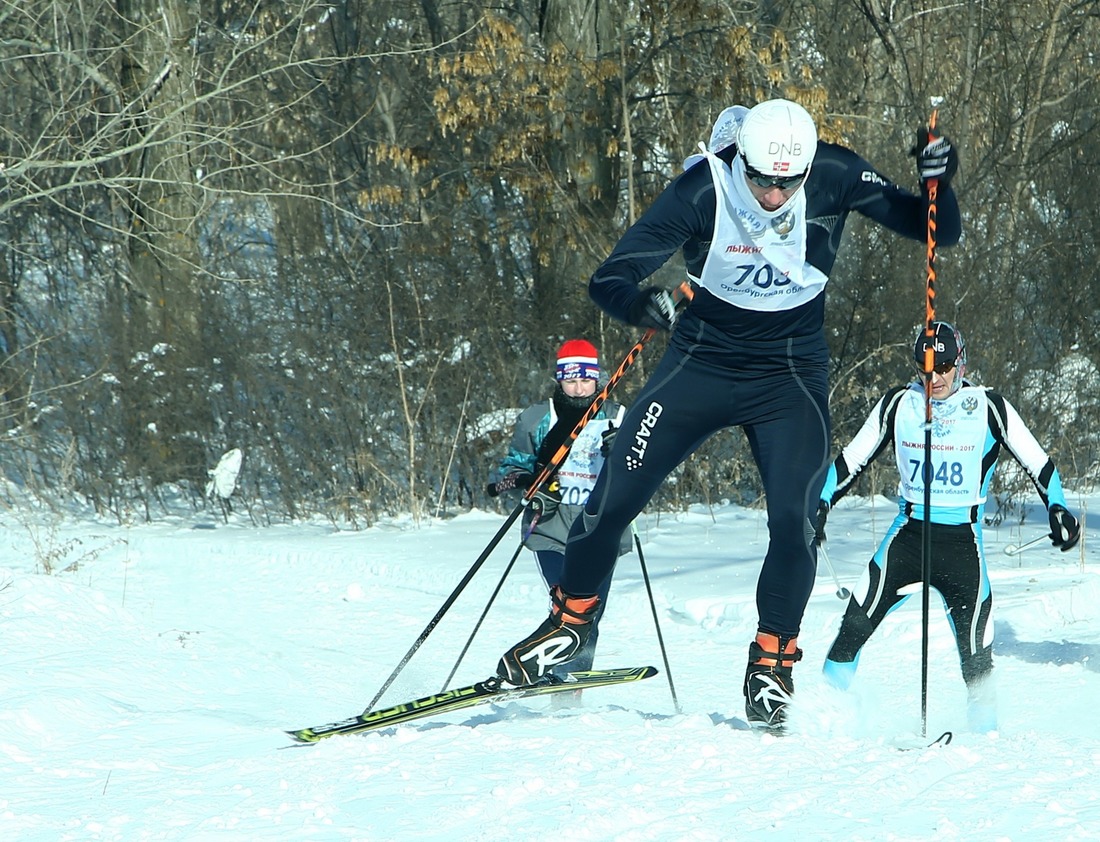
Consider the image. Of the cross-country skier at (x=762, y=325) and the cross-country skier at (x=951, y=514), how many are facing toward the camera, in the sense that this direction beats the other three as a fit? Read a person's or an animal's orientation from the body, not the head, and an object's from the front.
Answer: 2

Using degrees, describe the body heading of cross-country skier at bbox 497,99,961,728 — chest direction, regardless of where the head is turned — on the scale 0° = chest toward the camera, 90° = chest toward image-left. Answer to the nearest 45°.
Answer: approximately 0°

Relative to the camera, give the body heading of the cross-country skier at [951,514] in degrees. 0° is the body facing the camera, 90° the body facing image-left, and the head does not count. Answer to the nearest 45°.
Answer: approximately 0°

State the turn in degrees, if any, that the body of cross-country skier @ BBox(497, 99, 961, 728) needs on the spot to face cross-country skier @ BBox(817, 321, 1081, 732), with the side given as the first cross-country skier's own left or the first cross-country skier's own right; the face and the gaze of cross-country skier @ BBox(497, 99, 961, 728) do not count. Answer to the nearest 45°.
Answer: approximately 135° to the first cross-country skier's own left
